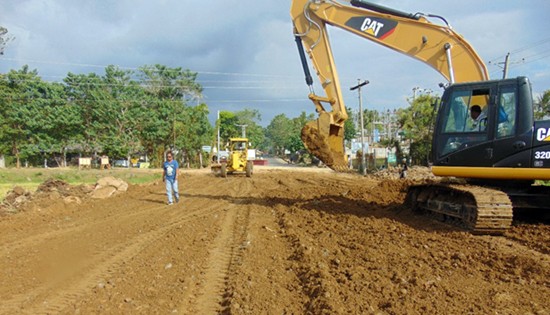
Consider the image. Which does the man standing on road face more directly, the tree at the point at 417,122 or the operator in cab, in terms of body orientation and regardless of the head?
the operator in cab

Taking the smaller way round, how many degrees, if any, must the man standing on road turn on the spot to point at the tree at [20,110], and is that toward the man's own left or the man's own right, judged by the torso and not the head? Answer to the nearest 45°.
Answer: approximately 135° to the man's own right

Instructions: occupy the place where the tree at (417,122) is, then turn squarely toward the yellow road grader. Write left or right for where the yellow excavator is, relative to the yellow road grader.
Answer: left

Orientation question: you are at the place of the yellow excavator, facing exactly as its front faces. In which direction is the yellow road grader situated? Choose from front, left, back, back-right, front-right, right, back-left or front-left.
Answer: front-right

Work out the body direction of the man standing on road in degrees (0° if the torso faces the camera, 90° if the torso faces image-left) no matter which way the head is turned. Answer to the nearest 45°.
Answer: approximately 0°

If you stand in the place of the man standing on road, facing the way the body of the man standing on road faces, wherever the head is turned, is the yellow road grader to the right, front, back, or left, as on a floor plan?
back

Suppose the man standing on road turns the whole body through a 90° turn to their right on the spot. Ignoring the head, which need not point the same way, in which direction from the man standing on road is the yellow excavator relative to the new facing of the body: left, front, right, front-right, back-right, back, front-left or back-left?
back-left

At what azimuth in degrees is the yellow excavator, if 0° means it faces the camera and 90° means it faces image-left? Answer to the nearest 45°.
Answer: approximately 90°
